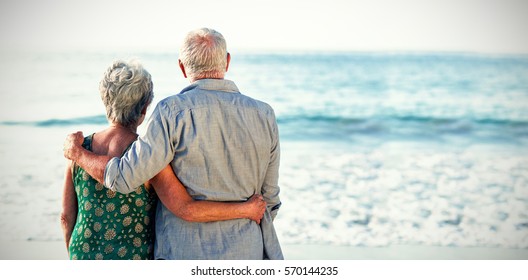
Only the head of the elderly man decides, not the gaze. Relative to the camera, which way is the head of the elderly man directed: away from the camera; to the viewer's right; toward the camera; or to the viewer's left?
away from the camera

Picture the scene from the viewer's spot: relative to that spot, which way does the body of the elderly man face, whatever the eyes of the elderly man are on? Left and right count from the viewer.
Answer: facing away from the viewer

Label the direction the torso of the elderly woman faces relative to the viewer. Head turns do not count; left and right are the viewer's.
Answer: facing away from the viewer
